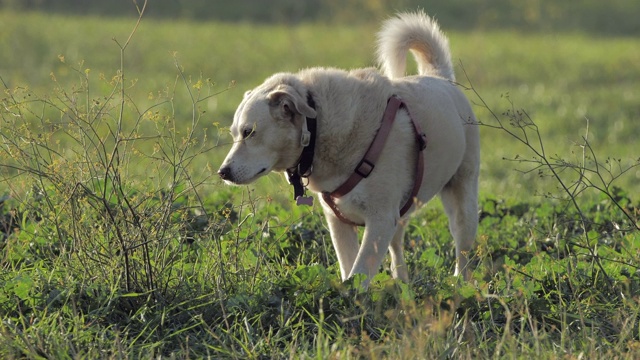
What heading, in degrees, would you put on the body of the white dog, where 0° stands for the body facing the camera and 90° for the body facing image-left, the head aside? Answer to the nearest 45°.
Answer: approximately 45°
